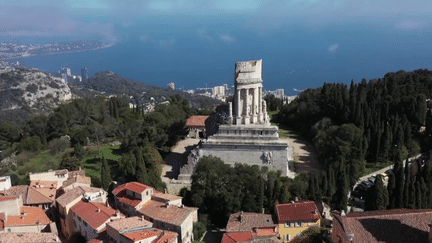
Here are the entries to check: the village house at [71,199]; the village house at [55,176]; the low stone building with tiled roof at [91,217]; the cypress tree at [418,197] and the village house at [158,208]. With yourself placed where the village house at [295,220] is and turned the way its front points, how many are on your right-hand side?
4

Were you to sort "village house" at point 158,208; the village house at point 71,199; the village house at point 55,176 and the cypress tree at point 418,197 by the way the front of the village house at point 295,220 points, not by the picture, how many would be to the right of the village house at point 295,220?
3

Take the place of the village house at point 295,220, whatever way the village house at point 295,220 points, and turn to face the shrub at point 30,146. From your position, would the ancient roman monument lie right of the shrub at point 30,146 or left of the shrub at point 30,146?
right

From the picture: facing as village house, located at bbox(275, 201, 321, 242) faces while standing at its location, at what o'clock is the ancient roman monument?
The ancient roman monument is roughly at 5 o'clock from the village house.

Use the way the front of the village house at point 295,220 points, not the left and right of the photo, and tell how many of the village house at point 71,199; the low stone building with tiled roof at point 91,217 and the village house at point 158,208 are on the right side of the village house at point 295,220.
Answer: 3

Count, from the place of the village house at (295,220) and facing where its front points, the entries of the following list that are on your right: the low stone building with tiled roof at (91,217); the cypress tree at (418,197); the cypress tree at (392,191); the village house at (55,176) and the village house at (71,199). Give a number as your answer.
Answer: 3

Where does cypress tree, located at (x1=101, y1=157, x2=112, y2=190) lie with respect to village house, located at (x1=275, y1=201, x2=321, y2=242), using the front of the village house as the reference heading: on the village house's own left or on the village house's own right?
on the village house's own right

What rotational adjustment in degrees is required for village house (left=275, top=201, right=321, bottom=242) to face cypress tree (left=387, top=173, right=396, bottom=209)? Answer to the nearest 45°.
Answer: approximately 135° to its left

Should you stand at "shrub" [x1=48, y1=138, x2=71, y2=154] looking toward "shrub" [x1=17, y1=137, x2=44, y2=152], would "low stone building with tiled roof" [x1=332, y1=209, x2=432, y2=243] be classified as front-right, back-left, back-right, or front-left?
back-left

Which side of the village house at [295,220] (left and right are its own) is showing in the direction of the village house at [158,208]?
right

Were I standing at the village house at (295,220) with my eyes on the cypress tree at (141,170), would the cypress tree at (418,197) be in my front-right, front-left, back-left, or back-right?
back-right

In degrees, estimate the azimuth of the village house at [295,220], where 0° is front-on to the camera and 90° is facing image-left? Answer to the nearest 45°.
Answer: approximately 0°

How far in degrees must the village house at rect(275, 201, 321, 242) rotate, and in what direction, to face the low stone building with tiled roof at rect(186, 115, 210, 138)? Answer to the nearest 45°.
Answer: approximately 135° to its right

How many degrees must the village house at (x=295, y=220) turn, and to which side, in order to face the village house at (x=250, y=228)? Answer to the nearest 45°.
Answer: approximately 90° to its right

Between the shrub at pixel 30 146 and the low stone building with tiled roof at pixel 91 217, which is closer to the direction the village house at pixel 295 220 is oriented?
the low stone building with tiled roof

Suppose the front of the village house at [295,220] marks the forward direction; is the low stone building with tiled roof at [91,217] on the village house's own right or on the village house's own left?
on the village house's own right

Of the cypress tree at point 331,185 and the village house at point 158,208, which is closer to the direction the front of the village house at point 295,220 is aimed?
the village house
